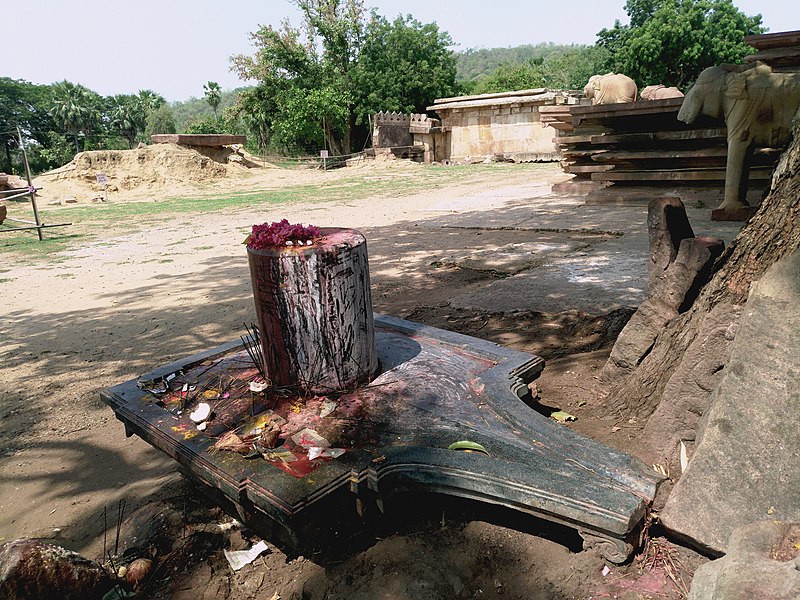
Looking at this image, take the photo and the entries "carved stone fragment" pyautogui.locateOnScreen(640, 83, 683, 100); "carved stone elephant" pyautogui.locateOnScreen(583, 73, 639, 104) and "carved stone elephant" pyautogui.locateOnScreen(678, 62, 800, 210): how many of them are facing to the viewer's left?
3

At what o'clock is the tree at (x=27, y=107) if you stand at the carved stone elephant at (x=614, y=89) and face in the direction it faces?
The tree is roughly at 1 o'clock from the carved stone elephant.

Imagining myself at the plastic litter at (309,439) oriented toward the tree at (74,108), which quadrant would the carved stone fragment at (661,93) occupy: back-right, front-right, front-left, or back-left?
front-right

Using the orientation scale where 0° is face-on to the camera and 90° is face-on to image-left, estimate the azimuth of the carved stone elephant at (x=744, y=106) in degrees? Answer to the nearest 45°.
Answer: approximately 90°

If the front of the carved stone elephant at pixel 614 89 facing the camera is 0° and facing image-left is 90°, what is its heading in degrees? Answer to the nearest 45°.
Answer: approximately 90°

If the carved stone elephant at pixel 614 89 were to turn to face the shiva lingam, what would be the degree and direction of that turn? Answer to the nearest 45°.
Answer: approximately 90° to its left

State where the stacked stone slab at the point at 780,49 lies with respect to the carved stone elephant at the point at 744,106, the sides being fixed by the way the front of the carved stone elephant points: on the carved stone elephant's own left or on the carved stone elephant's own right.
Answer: on the carved stone elephant's own right

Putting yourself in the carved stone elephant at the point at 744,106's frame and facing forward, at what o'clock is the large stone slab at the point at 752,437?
The large stone slab is roughly at 9 o'clock from the carved stone elephant.
